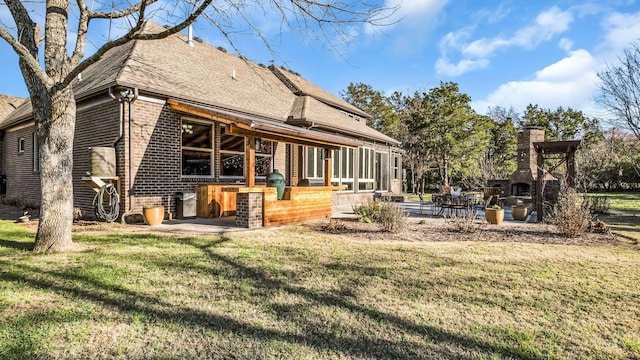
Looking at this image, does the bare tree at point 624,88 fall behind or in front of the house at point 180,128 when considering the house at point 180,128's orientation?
behind

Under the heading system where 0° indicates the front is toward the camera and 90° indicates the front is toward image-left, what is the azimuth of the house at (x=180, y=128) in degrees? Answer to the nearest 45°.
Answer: approximately 135°

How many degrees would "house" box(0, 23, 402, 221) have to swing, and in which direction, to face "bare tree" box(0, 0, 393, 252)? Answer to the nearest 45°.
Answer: approximately 45° to its right

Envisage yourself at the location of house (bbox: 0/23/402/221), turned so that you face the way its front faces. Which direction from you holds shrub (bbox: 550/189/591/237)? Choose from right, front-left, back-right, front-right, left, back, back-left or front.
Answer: back
